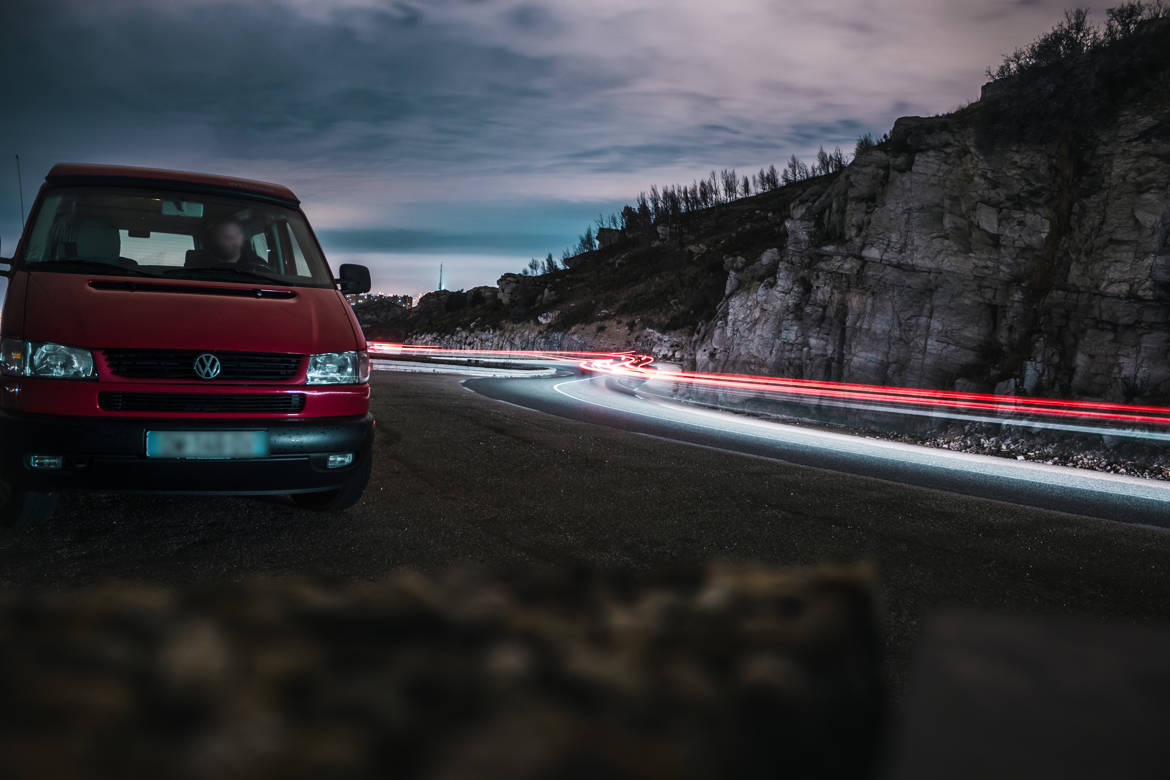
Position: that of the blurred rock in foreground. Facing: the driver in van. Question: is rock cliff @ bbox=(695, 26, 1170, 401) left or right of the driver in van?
right

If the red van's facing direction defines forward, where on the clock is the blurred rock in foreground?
The blurred rock in foreground is roughly at 12 o'clock from the red van.

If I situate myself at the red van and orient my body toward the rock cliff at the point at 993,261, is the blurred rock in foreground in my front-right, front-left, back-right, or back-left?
back-right

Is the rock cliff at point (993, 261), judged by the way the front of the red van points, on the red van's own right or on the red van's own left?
on the red van's own left

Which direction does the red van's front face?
toward the camera

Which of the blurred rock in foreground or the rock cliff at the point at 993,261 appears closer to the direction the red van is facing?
the blurred rock in foreground
